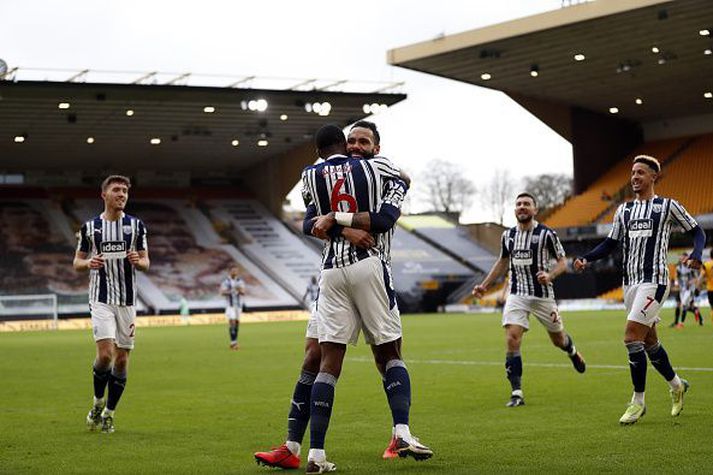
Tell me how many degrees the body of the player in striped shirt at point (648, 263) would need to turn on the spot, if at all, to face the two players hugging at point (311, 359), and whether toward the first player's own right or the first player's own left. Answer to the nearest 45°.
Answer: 0° — they already face them

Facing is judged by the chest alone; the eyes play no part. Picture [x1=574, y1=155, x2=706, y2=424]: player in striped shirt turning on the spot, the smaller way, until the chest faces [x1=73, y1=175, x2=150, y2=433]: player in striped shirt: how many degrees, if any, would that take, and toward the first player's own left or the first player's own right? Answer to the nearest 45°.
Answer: approximately 45° to the first player's own right

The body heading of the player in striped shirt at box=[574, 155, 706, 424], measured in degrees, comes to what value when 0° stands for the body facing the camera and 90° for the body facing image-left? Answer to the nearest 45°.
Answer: approximately 45°

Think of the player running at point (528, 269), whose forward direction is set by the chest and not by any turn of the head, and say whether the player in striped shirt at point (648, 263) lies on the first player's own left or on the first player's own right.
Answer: on the first player's own left

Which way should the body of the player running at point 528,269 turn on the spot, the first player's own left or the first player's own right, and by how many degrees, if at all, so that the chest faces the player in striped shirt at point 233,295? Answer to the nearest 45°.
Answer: approximately 90° to the first player's own right

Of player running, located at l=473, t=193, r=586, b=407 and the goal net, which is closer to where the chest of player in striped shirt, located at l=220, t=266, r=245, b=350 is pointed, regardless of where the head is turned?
the player running

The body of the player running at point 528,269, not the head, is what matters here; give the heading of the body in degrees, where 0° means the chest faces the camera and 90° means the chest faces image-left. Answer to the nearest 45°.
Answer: approximately 45°

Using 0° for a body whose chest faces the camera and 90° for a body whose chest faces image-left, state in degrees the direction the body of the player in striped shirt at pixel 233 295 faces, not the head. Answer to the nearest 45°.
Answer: approximately 0°
